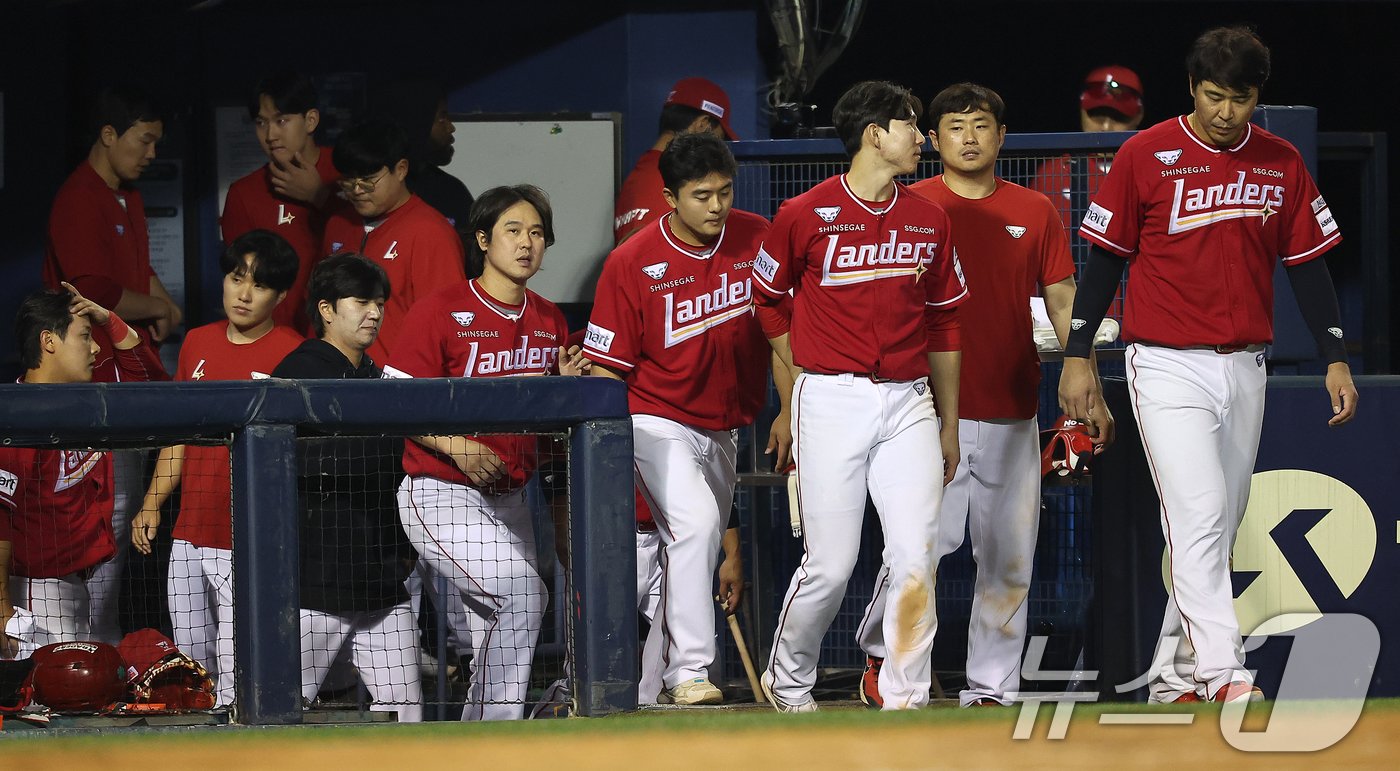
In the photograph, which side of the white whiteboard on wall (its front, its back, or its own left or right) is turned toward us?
front

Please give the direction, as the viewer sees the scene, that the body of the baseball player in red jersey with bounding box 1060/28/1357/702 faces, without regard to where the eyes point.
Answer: toward the camera

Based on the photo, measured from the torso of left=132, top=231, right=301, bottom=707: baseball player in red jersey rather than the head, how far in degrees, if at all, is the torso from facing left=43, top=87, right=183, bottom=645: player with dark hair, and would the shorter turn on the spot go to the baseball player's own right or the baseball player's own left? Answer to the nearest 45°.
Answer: approximately 180°

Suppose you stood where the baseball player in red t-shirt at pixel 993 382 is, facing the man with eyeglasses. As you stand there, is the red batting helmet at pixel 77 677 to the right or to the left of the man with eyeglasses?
left

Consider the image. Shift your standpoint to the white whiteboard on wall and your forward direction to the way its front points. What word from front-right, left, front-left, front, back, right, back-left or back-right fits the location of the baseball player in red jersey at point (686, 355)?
front

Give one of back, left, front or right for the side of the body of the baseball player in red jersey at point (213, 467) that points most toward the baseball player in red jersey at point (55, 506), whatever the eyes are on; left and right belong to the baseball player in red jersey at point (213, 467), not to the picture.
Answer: right

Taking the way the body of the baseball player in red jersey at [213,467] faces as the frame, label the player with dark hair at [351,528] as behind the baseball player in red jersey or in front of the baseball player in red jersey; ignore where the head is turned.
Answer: in front

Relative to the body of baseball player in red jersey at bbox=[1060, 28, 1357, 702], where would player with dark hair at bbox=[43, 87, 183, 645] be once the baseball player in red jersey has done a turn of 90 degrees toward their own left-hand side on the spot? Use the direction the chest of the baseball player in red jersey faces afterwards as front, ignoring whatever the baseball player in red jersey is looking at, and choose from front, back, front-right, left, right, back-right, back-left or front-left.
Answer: back

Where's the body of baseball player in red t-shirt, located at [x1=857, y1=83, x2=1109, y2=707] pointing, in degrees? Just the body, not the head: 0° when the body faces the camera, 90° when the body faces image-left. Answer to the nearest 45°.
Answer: approximately 0°
